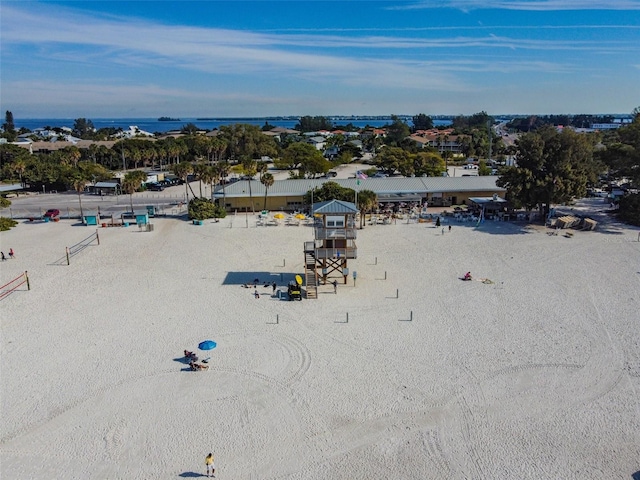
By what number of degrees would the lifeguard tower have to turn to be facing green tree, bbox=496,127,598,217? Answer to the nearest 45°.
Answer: approximately 135° to its left

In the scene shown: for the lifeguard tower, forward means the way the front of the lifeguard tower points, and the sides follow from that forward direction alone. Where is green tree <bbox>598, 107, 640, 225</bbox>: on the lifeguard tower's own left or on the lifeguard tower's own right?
on the lifeguard tower's own left

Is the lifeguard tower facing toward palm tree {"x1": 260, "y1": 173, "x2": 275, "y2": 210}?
no

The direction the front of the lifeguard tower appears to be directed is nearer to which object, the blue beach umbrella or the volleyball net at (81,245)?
the blue beach umbrella

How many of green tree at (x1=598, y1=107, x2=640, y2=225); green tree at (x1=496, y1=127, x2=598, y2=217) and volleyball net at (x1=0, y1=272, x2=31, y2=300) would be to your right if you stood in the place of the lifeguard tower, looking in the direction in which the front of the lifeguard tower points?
1

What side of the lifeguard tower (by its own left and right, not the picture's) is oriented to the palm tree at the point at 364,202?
back

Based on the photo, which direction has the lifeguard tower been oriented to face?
toward the camera

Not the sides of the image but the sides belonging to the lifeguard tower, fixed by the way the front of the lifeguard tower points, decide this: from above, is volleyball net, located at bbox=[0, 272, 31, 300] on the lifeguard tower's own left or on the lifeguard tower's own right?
on the lifeguard tower's own right

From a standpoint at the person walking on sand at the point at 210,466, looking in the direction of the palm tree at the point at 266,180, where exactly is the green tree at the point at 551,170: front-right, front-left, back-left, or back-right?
front-right

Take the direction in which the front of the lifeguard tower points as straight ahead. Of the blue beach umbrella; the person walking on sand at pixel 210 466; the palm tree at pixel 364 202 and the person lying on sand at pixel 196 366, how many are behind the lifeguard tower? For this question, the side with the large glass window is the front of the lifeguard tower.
1

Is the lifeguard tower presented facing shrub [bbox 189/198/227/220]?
no

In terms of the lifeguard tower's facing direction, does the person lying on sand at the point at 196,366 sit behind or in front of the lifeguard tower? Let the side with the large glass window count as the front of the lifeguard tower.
in front

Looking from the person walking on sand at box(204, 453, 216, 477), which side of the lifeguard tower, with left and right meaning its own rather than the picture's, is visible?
front

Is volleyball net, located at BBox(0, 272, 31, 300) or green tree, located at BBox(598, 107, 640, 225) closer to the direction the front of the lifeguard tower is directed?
the volleyball net

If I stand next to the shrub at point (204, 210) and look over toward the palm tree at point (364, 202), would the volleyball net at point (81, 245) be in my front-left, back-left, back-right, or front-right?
back-right

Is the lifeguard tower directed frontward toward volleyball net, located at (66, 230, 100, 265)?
no

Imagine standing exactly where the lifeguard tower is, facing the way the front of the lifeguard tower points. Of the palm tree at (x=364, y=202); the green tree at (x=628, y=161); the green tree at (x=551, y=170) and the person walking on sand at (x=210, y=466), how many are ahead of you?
1
